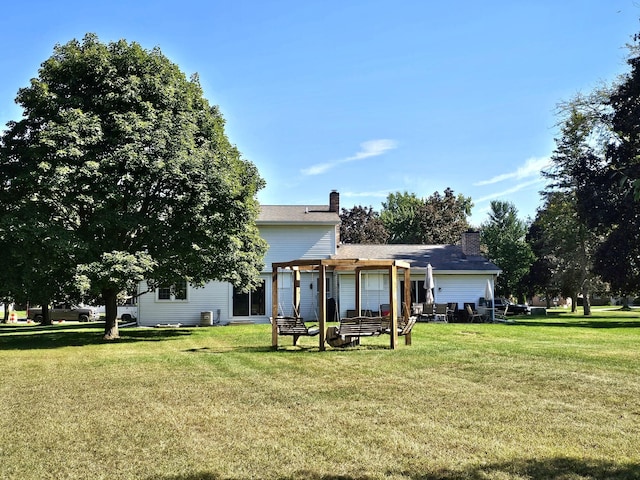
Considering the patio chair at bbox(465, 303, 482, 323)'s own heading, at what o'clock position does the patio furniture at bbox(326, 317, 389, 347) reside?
The patio furniture is roughly at 4 o'clock from the patio chair.

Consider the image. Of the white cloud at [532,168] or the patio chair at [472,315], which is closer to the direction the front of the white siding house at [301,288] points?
the white cloud

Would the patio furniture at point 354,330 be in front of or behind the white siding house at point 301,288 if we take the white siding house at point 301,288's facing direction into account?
behind

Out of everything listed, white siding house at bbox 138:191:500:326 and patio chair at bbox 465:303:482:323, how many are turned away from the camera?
1

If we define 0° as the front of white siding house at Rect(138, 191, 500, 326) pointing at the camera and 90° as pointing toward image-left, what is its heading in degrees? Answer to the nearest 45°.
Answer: approximately 180°

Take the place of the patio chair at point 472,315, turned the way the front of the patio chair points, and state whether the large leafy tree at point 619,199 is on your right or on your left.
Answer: on your left

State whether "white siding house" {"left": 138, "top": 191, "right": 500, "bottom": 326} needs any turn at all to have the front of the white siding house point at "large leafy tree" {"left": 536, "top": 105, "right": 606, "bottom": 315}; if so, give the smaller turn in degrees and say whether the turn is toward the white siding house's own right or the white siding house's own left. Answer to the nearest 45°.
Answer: approximately 45° to the white siding house's own right

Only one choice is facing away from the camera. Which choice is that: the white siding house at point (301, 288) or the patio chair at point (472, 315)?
the white siding house
